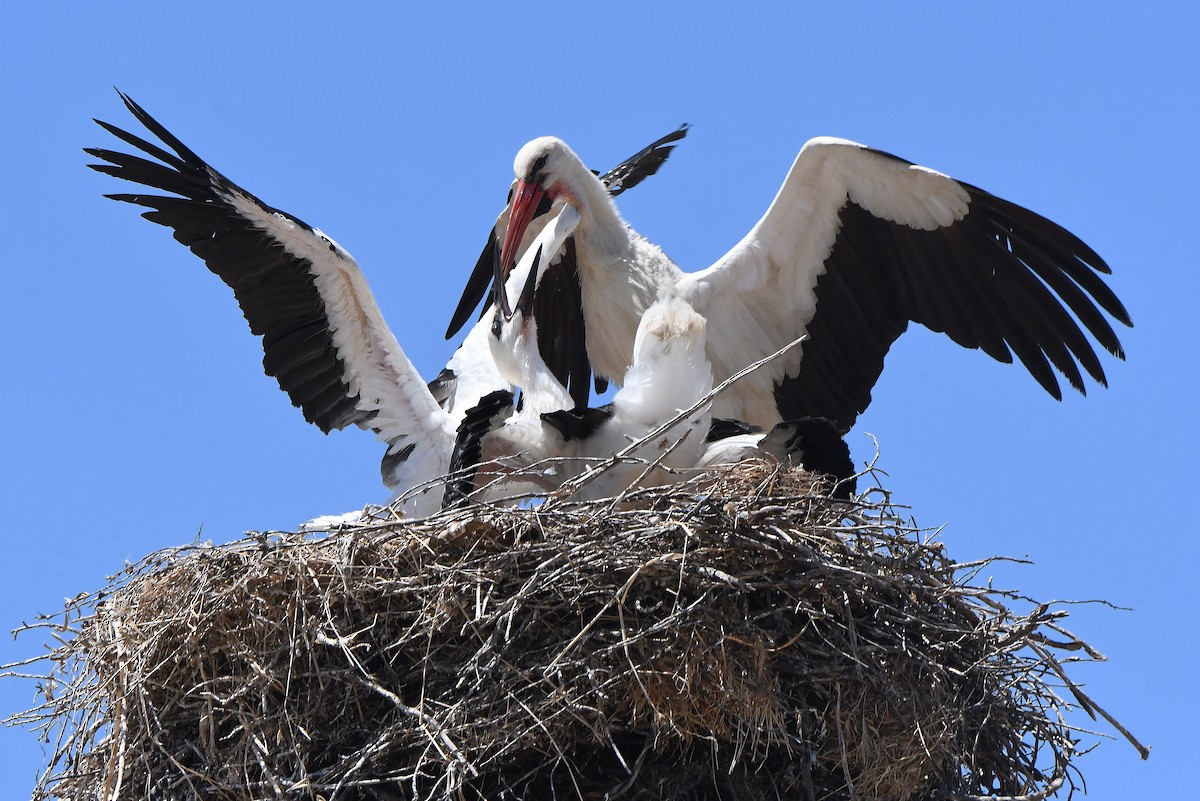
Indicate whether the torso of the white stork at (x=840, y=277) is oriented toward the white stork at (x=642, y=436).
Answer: yes

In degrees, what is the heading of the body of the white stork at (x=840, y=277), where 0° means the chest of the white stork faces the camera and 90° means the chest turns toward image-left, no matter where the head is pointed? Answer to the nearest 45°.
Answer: approximately 45°
